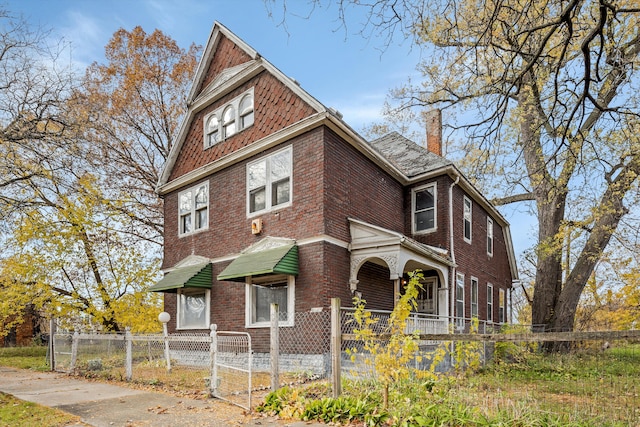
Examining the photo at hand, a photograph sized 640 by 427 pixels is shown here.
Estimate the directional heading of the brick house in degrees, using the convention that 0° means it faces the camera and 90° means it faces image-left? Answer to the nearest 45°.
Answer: approximately 45°

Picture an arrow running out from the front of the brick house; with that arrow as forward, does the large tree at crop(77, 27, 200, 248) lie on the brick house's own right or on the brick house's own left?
on the brick house's own right
